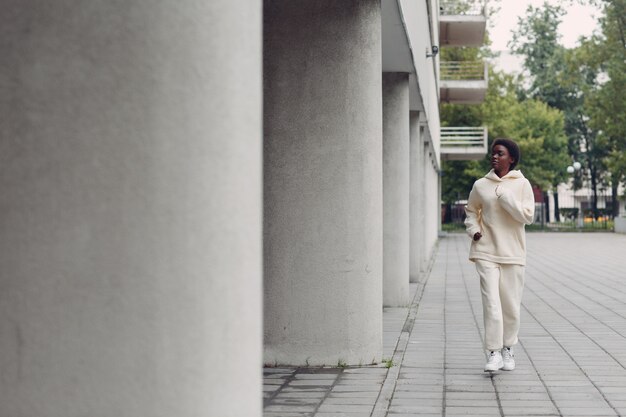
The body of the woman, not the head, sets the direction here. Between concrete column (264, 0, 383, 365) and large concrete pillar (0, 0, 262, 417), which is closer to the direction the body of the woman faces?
the large concrete pillar

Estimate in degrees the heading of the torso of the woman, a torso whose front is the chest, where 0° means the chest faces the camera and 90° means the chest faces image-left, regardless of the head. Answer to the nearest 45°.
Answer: approximately 0°

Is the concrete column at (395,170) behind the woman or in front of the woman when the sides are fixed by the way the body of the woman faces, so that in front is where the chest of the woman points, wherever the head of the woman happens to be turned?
behind

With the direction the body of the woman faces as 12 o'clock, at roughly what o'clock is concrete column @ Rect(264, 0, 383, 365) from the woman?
The concrete column is roughly at 3 o'clock from the woman.

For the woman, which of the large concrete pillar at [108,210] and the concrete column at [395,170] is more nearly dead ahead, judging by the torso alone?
the large concrete pillar

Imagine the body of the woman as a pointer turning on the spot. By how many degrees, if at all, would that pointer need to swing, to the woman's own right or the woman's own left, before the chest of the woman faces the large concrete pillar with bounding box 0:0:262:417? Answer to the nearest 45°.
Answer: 0° — they already face it

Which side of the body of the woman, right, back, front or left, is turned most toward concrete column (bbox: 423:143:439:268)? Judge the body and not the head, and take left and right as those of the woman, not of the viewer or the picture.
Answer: back

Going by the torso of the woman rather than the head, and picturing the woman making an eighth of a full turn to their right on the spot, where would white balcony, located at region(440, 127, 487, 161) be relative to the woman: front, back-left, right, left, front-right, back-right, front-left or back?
back-right

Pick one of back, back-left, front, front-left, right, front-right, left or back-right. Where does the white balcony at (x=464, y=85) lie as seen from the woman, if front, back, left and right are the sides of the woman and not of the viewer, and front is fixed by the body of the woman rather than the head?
back

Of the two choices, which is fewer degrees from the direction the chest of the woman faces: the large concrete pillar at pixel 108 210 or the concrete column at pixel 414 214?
the large concrete pillar
